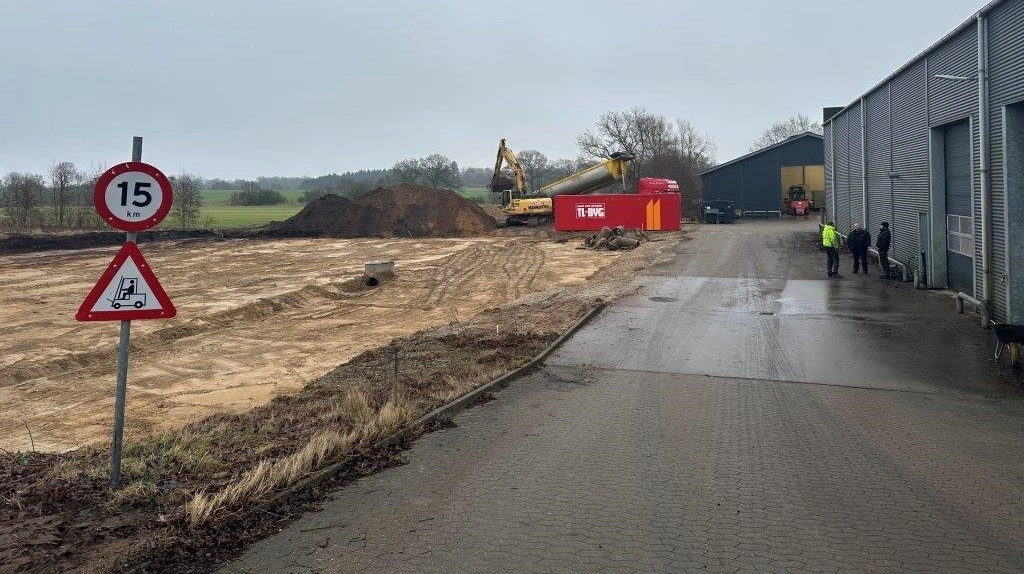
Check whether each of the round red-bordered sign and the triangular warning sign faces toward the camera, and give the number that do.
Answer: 2

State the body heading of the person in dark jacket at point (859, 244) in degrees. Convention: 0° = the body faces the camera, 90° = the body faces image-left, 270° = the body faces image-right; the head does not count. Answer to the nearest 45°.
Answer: approximately 0°

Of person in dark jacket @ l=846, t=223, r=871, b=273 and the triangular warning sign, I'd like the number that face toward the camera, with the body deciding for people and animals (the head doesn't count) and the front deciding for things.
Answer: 2

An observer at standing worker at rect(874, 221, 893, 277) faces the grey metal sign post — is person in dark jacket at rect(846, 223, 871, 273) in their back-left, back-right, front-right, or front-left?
back-right

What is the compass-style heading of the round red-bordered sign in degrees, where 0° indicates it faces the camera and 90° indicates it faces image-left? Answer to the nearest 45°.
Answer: approximately 0°

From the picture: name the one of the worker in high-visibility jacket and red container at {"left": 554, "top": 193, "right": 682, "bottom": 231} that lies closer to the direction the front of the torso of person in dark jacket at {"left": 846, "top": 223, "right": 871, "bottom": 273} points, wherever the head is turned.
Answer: the worker in high-visibility jacket

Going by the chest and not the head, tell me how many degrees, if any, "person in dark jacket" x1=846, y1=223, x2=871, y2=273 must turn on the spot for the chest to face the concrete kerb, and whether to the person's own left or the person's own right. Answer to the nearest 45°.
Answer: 0° — they already face it
